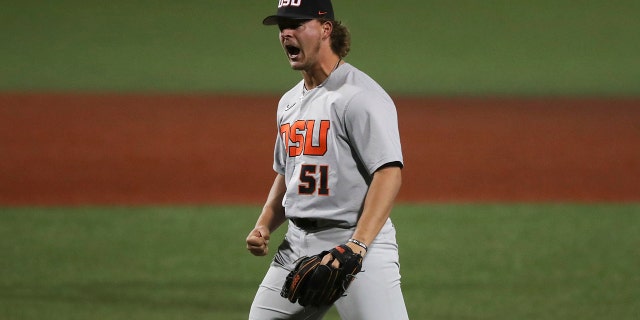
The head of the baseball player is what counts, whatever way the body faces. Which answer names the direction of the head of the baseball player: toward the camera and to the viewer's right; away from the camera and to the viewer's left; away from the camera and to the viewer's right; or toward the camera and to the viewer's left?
toward the camera and to the viewer's left
